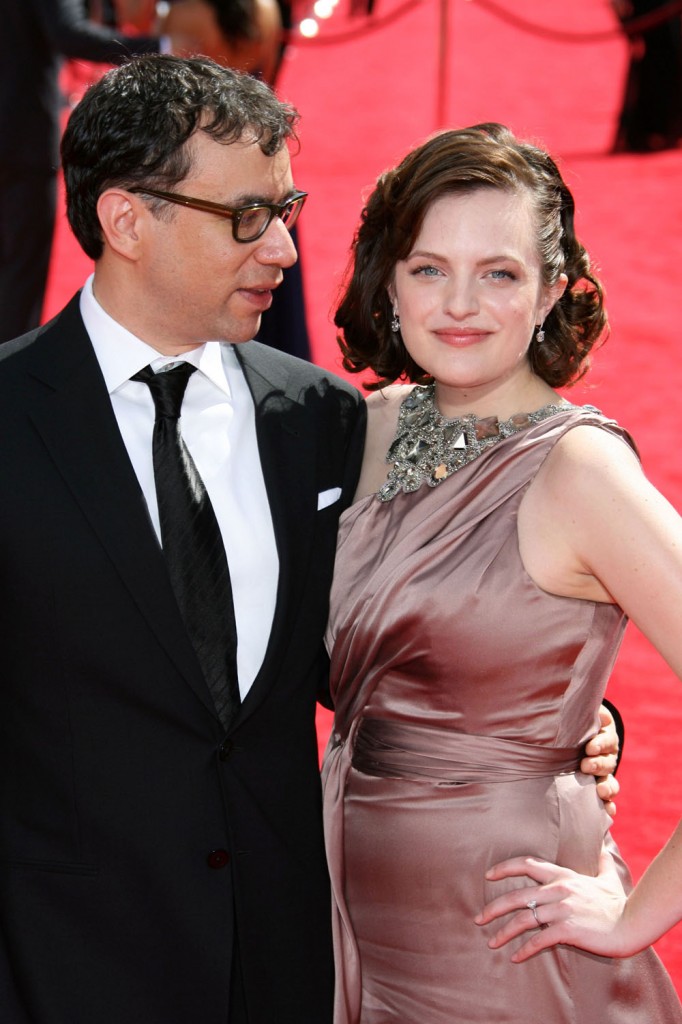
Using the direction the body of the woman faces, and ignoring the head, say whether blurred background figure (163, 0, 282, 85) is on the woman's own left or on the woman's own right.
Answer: on the woman's own right

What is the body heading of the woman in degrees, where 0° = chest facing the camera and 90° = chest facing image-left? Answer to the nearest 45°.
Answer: approximately 45°

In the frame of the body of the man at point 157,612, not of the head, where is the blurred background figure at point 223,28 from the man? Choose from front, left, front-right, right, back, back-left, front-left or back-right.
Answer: back-left
